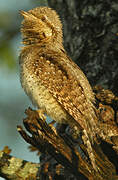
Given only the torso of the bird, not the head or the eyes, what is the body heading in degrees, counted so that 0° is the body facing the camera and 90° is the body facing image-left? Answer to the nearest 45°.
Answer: approximately 90°
